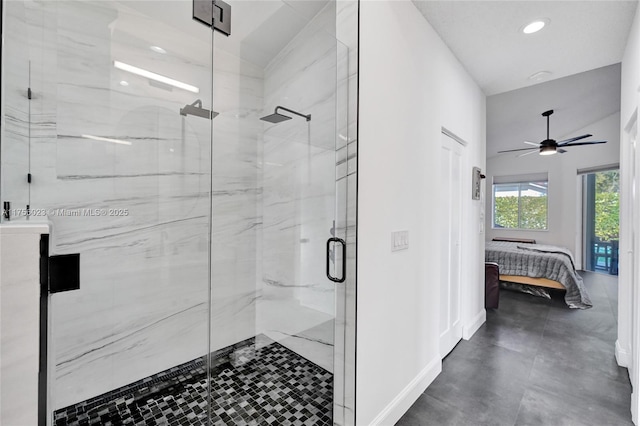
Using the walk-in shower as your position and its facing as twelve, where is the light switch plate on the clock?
The light switch plate is roughly at 10 o'clock from the walk-in shower.

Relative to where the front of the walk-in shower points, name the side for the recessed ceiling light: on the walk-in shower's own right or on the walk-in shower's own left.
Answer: on the walk-in shower's own left

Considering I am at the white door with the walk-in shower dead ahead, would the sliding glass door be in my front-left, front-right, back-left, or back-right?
back-right

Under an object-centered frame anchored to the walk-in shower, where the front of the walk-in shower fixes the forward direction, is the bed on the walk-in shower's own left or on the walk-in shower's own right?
on the walk-in shower's own left

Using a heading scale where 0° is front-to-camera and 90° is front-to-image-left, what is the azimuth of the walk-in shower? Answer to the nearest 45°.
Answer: approximately 0°

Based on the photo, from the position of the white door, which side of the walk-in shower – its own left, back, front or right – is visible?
left
